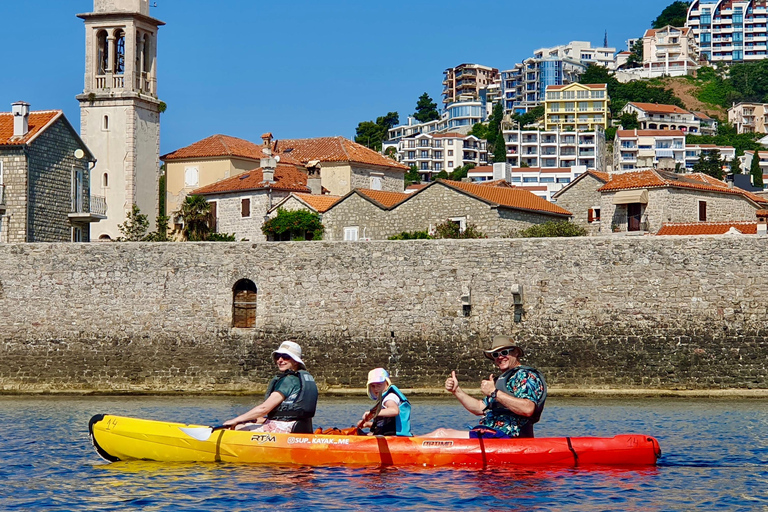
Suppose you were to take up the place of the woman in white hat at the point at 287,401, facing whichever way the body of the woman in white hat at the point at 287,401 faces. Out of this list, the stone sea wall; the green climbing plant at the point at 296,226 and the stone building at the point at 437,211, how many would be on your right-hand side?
3

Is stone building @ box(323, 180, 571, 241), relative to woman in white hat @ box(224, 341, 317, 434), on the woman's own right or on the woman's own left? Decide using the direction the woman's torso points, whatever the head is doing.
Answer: on the woman's own right

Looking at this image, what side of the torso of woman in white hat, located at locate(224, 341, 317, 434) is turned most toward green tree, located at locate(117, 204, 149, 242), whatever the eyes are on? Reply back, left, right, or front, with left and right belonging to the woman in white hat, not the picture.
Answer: right

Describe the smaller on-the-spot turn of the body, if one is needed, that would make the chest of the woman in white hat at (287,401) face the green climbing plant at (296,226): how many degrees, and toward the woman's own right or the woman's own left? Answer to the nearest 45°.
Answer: approximately 90° to the woman's own right

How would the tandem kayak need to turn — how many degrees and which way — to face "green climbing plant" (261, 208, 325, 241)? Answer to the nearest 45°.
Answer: approximately 90° to its right

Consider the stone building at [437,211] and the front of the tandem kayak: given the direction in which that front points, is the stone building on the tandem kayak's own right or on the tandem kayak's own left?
on the tandem kayak's own right

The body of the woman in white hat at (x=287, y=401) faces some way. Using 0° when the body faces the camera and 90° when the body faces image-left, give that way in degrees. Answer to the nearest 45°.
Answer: approximately 90°

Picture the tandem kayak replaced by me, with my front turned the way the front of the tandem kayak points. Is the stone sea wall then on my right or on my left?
on my right

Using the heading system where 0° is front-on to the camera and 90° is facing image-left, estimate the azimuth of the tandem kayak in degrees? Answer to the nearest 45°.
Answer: approximately 90°

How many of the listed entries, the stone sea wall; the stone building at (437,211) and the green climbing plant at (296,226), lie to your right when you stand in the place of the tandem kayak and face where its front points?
3

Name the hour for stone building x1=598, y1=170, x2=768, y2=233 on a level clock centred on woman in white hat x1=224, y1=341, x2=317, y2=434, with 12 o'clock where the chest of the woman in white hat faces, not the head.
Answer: The stone building is roughly at 4 o'clock from the woman in white hat.

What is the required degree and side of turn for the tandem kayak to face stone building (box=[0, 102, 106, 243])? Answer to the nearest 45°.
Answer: approximately 45° to its right
